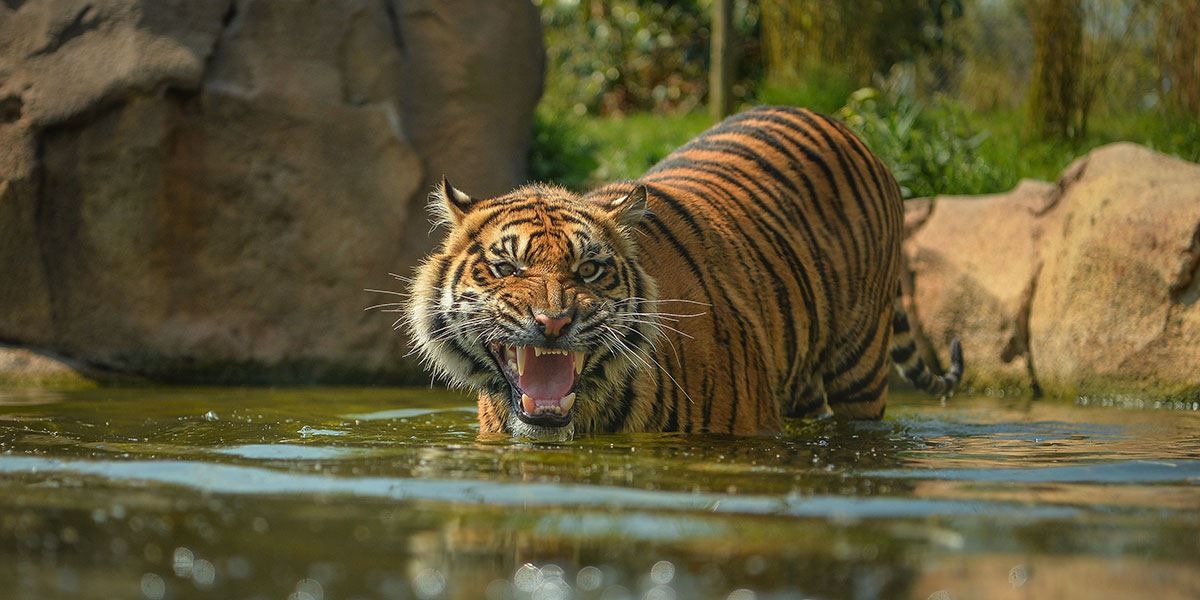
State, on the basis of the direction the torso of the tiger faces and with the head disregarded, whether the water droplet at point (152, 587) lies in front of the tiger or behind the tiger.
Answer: in front

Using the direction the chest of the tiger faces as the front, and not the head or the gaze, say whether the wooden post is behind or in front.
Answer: behind

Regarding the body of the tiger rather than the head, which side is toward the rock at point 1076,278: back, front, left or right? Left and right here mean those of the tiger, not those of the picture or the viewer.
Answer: back

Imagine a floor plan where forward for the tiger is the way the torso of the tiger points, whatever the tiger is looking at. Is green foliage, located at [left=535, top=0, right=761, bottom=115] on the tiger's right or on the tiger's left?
on the tiger's right

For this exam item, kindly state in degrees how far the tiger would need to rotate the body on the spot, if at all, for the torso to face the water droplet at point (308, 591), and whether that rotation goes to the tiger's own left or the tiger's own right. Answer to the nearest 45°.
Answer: approximately 45° to the tiger's own left

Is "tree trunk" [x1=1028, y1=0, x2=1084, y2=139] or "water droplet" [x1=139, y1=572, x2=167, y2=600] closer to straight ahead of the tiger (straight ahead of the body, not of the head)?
the water droplet

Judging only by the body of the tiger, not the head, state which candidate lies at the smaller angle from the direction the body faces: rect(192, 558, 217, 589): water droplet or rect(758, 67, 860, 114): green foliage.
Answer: the water droplet

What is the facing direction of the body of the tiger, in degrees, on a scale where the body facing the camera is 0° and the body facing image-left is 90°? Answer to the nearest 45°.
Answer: approximately 45°

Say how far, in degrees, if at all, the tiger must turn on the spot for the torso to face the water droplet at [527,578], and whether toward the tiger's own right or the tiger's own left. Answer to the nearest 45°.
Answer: approximately 45° to the tiger's own left

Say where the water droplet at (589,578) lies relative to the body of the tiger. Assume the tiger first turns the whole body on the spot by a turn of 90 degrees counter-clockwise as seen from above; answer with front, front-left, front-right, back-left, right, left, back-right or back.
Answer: front-right

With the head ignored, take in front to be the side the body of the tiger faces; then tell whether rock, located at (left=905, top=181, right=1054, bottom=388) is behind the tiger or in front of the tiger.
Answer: behind

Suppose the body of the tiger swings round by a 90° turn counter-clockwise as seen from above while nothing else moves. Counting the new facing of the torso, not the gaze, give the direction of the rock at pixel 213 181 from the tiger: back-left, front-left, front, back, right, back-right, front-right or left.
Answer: back

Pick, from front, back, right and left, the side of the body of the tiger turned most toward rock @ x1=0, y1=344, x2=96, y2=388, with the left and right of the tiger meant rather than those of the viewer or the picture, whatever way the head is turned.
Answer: right

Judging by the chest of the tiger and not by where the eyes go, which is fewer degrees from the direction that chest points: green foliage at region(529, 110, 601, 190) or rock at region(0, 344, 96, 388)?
the rock

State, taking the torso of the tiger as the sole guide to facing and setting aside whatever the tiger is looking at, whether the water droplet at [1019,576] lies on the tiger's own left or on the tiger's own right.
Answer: on the tiger's own left

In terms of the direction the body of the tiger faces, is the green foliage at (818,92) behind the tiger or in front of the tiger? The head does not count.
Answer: behind

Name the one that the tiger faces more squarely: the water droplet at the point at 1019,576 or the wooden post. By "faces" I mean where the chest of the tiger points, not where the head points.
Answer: the water droplet

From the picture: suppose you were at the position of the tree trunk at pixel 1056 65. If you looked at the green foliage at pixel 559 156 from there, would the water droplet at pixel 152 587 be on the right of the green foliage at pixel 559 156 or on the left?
left

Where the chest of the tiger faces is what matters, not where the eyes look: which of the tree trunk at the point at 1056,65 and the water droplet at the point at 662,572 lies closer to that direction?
the water droplet
